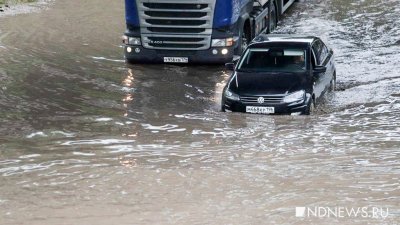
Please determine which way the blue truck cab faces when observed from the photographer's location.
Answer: facing the viewer

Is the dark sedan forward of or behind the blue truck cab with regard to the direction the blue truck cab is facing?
forward
